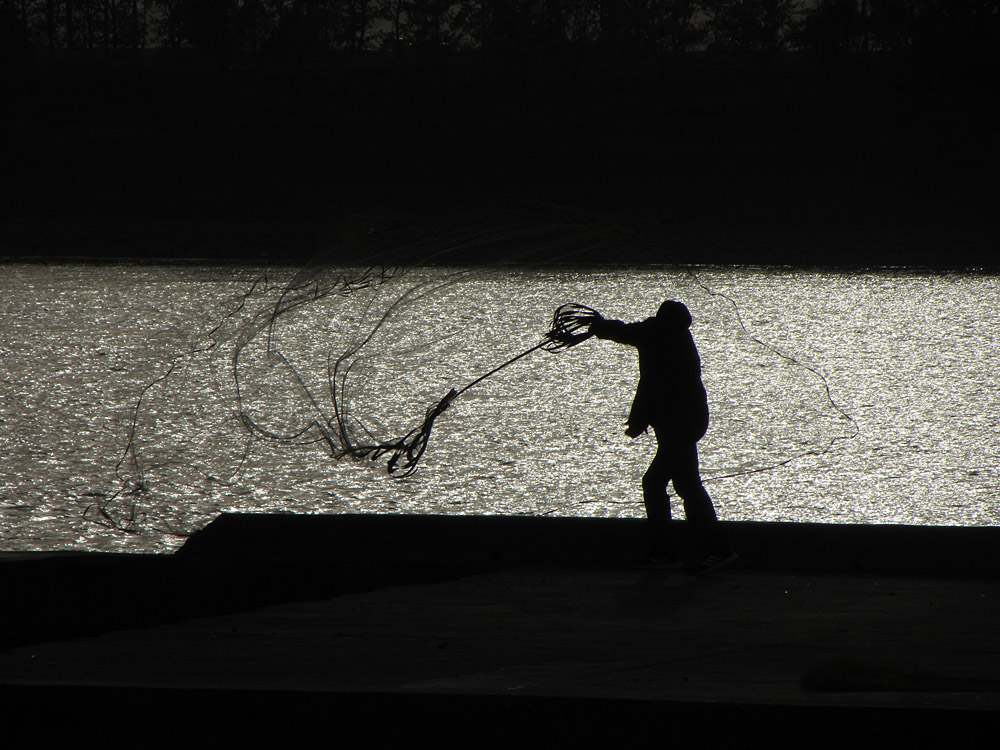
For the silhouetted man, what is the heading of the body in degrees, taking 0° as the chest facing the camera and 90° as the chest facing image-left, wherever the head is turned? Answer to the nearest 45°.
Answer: approximately 90°
